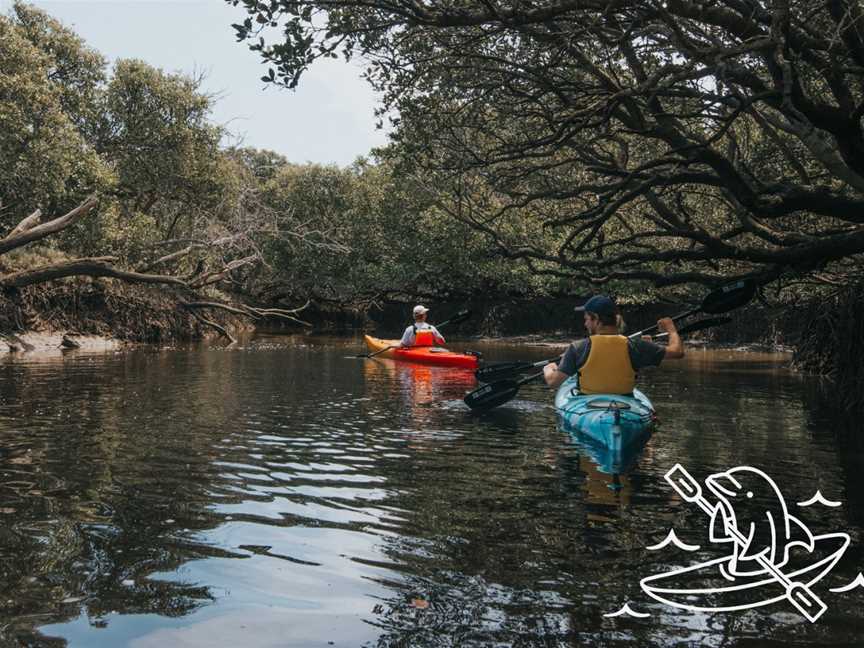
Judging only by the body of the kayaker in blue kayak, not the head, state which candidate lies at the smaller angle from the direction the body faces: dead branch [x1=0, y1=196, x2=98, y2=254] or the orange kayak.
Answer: the orange kayak

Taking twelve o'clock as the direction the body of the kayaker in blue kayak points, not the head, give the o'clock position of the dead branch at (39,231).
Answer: The dead branch is roughly at 10 o'clock from the kayaker in blue kayak.

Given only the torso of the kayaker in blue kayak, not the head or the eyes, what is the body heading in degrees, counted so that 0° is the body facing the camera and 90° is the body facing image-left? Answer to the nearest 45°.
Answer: approximately 180°

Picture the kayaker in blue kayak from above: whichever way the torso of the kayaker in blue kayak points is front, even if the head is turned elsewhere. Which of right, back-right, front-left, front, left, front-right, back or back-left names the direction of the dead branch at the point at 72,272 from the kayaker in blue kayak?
front-left

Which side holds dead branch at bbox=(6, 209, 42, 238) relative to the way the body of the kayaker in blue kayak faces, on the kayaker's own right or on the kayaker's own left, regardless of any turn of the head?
on the kayaker's own left

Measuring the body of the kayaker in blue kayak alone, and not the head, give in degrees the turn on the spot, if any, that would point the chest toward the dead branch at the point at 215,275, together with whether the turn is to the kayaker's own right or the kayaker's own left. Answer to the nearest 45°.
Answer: approximately 45° to the kayaker's own left

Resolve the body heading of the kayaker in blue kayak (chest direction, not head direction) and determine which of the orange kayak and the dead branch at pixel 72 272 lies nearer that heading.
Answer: the orange kayak
